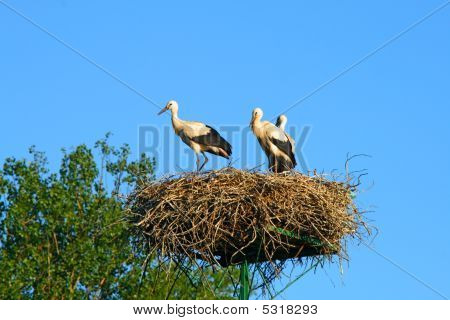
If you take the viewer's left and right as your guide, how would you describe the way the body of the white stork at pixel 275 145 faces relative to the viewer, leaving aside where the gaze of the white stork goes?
facing the viewer and to the left of the viewer

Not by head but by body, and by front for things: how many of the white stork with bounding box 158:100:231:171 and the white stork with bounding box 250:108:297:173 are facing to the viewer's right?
0

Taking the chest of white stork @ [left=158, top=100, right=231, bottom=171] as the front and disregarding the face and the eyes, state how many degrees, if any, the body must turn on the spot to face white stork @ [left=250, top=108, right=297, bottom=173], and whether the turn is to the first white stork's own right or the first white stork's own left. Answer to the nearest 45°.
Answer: approximately 180°

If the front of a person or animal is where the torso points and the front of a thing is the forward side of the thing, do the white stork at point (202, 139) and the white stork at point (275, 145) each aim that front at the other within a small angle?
no

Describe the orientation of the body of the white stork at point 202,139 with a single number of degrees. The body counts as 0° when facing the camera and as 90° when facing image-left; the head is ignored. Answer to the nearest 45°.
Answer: approximately 90°

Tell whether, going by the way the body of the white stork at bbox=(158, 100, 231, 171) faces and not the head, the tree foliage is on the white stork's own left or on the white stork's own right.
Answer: on the white stork's own right

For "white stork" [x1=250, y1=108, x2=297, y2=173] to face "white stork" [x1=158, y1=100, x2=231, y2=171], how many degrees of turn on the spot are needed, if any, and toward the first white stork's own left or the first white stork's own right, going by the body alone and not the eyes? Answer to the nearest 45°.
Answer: approximately 45° to the first white stork's own right
